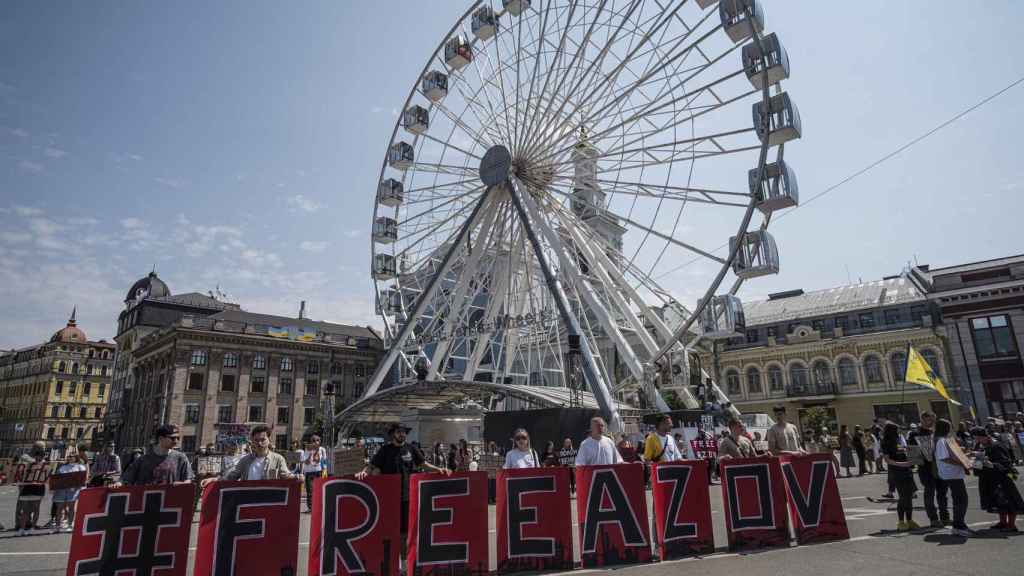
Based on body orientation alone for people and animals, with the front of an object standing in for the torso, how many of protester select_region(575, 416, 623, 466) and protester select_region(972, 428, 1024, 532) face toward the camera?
1

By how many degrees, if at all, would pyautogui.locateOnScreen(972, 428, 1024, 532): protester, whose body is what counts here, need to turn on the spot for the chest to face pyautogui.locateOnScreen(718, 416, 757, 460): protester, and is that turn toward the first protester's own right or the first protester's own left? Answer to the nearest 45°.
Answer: approximately 45° to the first protester's own left

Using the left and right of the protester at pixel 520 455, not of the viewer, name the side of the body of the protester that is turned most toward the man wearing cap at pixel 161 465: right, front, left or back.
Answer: right

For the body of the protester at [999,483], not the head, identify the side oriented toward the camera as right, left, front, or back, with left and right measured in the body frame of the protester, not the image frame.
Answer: left

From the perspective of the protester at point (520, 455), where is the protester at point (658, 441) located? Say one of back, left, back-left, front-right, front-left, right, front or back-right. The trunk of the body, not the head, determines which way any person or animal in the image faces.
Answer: back-left

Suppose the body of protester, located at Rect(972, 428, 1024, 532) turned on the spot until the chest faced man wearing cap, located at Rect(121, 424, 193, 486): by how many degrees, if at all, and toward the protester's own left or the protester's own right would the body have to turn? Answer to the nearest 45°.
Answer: approximately 45° to the protester's own left

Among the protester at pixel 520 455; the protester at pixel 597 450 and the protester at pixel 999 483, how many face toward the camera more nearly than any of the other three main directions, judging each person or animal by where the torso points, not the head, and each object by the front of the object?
2

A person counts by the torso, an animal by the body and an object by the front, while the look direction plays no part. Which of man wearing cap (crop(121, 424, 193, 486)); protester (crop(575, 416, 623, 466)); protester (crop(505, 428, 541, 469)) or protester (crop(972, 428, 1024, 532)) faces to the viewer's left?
protester (crop(972, 428, 1024, 532))

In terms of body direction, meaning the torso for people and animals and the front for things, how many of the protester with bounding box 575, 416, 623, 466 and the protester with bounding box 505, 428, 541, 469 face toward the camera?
2

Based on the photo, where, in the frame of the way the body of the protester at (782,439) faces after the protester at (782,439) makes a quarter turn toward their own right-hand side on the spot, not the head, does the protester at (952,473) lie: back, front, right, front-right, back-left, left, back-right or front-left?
back-right

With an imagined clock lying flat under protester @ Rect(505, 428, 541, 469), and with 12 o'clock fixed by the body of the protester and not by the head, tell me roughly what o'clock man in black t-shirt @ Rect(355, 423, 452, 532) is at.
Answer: The man in black t-shirt is roughly at 2 o'clock from the protester.

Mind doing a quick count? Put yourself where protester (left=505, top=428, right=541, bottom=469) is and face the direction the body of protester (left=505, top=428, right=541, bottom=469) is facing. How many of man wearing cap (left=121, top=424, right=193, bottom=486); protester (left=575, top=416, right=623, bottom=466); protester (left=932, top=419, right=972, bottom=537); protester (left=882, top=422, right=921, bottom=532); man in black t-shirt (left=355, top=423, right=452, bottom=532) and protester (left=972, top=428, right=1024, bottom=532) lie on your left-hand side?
4
